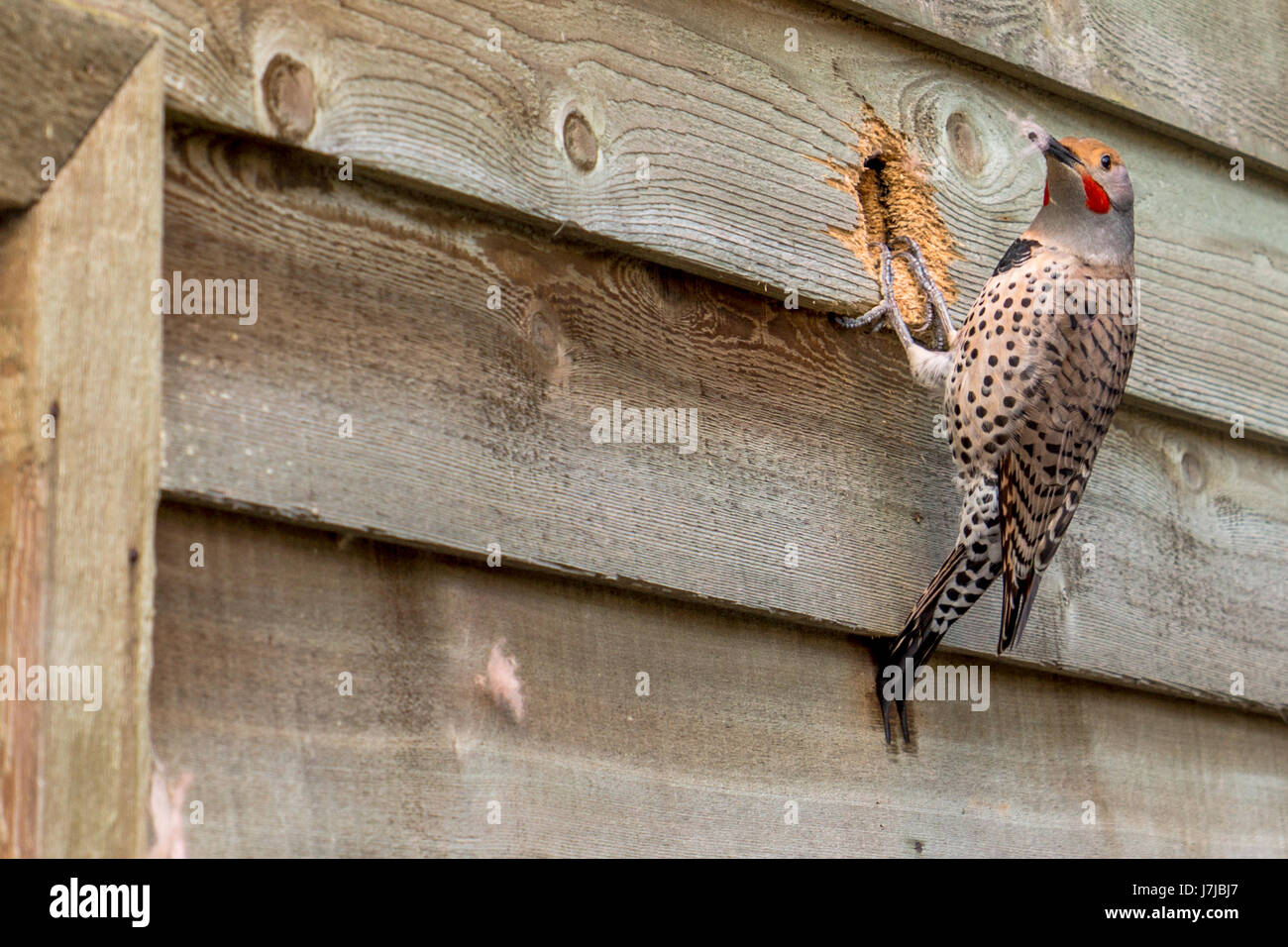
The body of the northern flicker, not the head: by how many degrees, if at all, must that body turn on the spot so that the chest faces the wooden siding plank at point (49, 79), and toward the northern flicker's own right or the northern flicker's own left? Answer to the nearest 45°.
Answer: approximately 45° to the northern flicker's own left

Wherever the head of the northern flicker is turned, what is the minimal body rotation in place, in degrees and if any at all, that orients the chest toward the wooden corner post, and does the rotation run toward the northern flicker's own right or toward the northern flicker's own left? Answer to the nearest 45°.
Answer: approximately 45° to the northern flicker's own left
